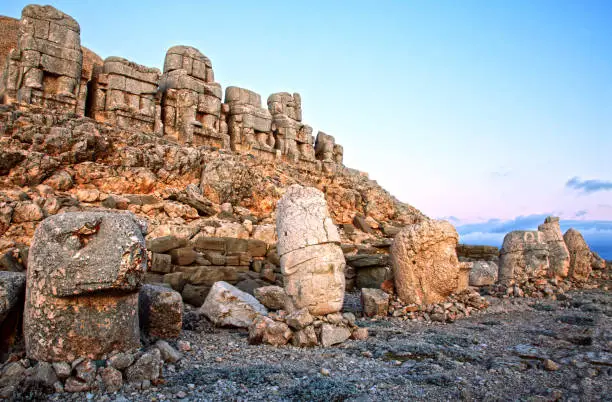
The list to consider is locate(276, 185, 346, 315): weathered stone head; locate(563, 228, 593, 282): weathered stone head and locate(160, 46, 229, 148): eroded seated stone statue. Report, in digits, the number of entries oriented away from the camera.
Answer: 0

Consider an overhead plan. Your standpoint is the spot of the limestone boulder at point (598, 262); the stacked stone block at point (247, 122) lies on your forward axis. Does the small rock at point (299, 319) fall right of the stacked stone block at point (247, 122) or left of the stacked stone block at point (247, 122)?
left

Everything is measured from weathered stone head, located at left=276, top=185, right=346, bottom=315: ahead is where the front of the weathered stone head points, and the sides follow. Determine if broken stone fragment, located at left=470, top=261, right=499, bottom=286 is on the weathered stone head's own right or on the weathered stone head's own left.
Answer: on the weathered stone head's own left

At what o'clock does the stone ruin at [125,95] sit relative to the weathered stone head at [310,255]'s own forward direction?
The stone ruin is roughly at 6 o'clock from the weathered stone head.

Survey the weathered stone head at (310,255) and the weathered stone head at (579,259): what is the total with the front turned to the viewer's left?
0

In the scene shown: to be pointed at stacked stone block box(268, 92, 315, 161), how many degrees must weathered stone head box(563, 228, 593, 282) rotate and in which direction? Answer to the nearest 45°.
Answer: approximately 135° to its right

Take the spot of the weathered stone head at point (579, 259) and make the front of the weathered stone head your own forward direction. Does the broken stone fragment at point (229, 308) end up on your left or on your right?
on your right

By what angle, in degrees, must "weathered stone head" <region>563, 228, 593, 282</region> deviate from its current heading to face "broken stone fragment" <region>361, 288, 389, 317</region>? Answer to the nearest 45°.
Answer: approximately 90° to its right

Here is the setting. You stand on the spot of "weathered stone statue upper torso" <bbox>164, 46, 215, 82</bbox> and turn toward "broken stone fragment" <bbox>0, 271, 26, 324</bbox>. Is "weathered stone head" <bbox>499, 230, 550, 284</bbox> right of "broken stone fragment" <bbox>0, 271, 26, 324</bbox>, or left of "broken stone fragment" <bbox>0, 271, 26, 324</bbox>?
left

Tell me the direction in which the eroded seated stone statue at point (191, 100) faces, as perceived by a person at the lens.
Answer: facing the viewer and to the right of the viewer

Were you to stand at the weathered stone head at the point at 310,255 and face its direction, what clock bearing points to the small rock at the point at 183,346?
The small rock is roughly at 3 o'clock from the weathered stone head.

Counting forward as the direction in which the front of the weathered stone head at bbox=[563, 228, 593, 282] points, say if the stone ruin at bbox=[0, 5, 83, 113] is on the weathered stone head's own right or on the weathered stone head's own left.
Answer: on the weathered stone head's own right

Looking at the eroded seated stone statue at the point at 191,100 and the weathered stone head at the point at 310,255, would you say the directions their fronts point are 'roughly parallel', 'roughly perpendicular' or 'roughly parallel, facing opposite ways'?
roughly parallel

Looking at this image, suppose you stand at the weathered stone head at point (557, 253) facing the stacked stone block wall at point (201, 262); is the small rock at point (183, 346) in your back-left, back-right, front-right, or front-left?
front-left

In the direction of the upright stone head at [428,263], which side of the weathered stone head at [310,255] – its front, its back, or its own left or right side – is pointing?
left

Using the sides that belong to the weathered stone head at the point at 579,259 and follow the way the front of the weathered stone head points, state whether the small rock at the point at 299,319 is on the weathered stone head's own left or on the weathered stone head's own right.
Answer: on the weathered stone head's own right
